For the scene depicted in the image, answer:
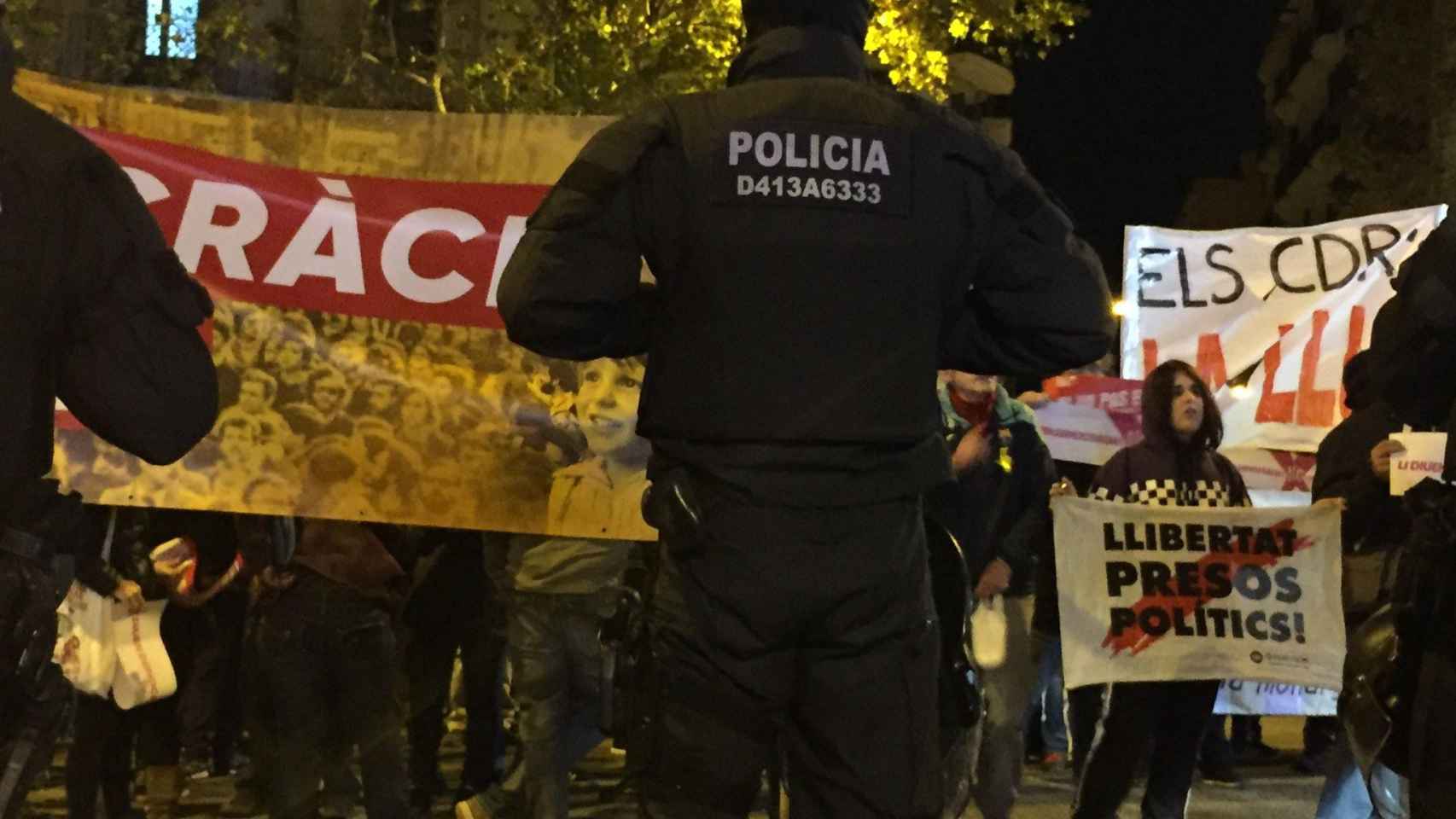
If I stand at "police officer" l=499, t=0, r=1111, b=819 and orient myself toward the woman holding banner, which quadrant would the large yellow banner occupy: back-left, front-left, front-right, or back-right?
front-left

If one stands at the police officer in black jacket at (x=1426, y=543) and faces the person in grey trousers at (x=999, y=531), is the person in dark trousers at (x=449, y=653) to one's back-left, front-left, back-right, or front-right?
front-left

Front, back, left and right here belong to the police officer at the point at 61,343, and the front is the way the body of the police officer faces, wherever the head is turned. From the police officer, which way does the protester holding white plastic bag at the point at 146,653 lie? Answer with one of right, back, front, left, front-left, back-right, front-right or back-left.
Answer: front

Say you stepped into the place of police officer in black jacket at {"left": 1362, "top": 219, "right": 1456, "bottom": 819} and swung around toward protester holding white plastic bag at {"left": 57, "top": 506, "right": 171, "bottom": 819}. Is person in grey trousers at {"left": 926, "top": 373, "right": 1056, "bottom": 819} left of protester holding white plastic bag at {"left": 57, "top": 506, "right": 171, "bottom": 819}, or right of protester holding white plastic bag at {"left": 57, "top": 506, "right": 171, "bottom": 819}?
right

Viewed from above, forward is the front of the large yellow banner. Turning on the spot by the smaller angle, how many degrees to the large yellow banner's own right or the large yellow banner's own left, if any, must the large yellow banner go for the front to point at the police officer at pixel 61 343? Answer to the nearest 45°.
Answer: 0° — it already faces them

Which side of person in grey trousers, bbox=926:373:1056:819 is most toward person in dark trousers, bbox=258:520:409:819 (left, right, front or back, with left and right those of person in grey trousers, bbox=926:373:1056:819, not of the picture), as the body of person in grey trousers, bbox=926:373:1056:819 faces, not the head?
front

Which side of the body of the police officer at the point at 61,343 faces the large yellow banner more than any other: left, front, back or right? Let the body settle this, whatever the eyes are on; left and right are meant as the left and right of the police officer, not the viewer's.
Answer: front

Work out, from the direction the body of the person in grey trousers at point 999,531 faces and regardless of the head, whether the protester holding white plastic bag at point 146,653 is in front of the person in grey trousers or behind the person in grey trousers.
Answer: in front

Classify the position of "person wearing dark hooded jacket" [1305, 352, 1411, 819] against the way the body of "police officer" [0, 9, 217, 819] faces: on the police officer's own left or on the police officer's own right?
on the police officer's own right

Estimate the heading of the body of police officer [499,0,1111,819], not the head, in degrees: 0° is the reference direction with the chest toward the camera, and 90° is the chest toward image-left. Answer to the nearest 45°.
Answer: approximately 180°

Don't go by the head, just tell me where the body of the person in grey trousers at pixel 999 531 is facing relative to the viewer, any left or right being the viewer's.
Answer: facing the viewer and to the left of the viewer

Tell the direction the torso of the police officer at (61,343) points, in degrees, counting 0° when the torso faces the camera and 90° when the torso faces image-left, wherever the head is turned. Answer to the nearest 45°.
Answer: approximately 180°

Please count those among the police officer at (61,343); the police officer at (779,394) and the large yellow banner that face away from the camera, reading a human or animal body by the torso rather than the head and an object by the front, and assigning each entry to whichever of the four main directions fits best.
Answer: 2

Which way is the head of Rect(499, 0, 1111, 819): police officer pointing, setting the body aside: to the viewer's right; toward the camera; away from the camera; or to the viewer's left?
away from the camera
